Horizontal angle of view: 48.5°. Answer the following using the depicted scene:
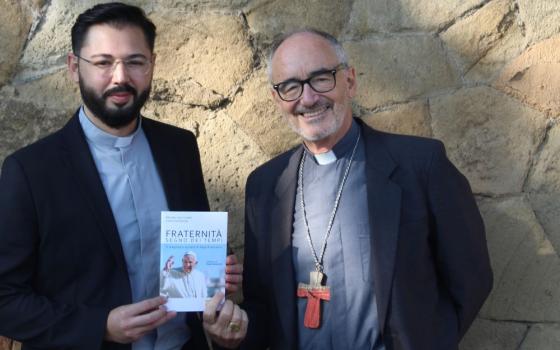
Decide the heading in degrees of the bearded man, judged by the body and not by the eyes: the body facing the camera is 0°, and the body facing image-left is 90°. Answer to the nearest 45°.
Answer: approximately 315°
